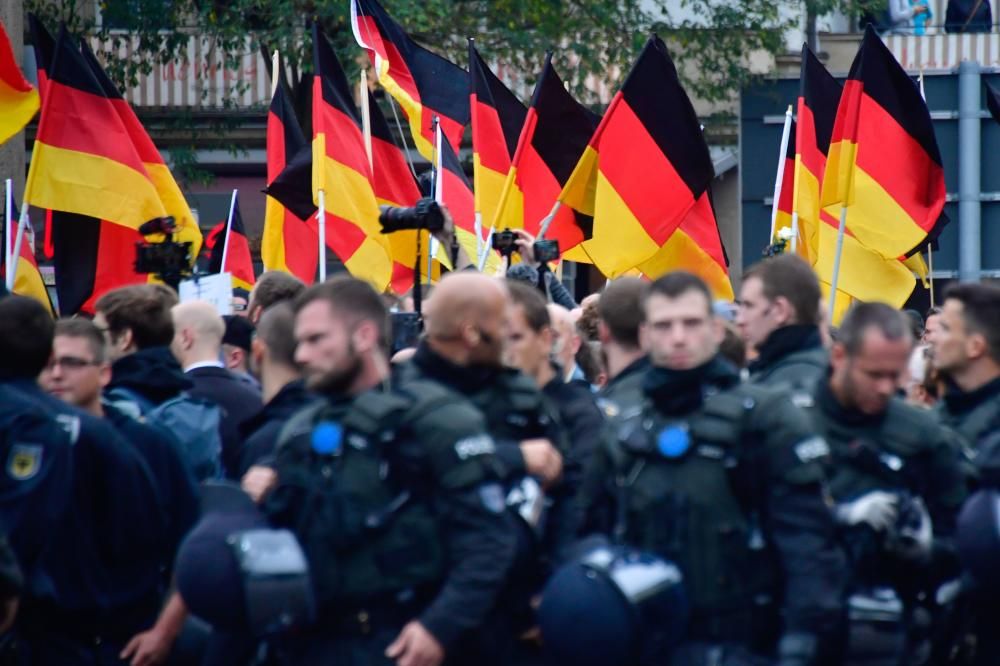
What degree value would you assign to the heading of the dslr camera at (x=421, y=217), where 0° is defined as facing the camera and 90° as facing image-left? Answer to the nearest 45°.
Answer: approximately 90°

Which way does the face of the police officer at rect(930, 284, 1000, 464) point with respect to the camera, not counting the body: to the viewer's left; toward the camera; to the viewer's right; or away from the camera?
to the viewer's left

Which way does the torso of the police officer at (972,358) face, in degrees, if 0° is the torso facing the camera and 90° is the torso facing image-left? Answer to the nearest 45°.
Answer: approximately 90°

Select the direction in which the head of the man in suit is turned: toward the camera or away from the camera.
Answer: away from the camera

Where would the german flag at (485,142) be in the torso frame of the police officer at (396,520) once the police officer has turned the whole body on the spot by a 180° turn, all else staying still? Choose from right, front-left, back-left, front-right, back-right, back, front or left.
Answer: front-left

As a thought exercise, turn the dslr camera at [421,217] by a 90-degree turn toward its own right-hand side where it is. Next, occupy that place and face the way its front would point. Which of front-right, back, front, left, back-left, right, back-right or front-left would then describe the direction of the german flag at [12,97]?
front-left

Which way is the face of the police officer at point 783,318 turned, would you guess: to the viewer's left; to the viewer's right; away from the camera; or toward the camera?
to the viewer's left

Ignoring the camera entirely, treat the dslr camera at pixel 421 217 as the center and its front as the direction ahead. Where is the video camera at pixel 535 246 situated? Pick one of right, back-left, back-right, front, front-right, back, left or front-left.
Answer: back-right
